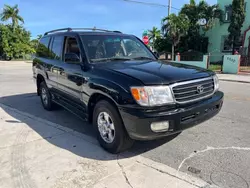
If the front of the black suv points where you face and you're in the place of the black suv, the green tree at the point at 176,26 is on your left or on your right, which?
on your left

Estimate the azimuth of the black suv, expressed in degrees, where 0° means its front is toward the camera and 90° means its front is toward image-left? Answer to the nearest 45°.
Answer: approximately 315°

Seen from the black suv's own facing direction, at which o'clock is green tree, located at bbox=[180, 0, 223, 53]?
The green tree is roughly at 8 o'clock from the black suv.

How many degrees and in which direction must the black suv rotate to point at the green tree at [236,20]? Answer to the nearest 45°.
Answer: approximately 90° to its left

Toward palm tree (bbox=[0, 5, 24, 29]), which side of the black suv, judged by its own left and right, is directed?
back

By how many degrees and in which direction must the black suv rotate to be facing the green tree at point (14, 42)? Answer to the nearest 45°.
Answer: approximately 180°
